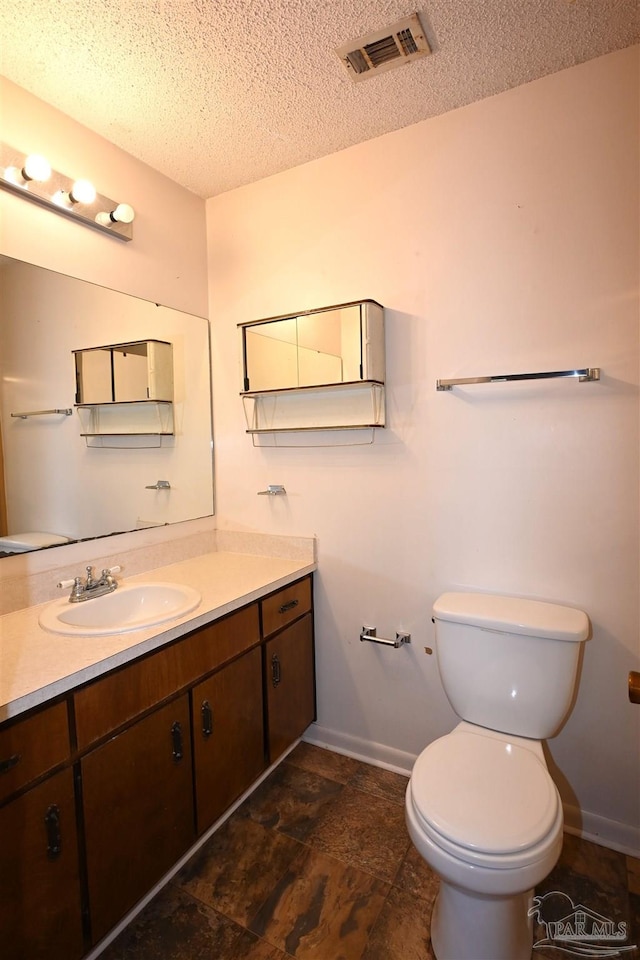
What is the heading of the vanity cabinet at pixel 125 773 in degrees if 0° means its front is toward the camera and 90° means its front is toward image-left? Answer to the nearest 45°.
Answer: approximately 315°

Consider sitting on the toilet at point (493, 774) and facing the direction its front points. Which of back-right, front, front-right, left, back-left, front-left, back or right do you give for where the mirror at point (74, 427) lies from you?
right

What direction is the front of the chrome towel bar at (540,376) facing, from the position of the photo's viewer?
facing the viewer

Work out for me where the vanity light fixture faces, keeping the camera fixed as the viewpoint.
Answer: facing the viewer and to the right of the viewer

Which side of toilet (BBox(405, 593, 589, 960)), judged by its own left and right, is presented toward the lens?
front

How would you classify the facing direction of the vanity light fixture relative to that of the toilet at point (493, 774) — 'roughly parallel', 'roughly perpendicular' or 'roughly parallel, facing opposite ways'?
roughly perpendicular

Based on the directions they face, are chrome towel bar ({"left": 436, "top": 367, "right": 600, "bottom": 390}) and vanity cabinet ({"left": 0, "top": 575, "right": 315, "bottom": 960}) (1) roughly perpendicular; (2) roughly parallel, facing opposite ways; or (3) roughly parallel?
roughly perpendicular

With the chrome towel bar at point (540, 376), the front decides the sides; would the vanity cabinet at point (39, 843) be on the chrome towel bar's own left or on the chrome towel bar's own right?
on the chrome towel bar's own right

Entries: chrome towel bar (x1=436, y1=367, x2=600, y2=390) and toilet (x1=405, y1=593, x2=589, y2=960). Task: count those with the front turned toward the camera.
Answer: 2
